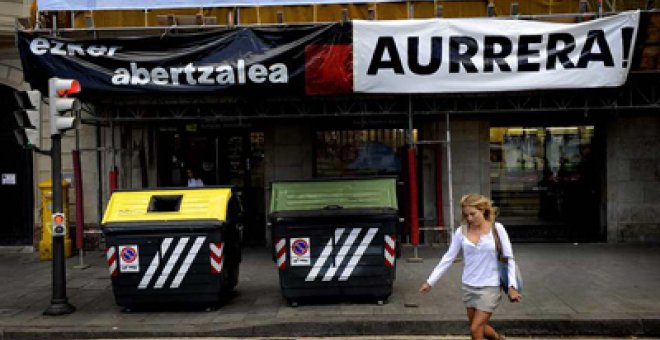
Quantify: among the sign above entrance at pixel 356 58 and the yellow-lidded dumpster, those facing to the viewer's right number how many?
0

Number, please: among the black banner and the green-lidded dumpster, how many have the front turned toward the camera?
2

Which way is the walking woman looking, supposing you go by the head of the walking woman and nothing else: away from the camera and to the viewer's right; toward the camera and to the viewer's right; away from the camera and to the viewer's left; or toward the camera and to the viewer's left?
toward the camera and to the viewer's left

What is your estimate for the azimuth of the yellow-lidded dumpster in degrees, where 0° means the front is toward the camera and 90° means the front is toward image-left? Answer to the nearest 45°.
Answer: approximately 0°

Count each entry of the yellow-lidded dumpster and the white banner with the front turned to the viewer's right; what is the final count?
0

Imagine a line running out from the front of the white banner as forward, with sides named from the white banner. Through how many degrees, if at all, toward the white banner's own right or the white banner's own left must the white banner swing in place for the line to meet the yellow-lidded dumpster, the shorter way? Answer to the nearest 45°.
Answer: approximately 45° to the white banner's own right

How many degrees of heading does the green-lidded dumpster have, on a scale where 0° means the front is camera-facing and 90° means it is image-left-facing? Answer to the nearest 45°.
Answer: approximately 0°

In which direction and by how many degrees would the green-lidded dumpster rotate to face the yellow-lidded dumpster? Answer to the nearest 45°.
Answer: approximately 90° to its right
